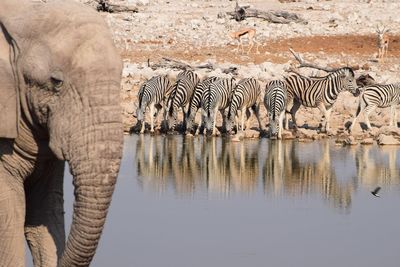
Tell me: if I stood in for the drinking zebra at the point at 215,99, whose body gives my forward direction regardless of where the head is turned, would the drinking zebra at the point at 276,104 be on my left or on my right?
on my left

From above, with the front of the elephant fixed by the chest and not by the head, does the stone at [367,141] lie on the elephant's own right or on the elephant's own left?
on the elephant's own left

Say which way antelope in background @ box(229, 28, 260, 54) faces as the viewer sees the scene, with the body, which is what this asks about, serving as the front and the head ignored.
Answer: to the viewer's left

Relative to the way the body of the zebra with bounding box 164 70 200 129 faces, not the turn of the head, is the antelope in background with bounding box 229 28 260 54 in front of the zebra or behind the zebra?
behind

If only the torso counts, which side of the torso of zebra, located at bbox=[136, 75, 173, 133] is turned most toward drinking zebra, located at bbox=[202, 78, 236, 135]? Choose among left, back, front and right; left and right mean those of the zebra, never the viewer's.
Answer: left

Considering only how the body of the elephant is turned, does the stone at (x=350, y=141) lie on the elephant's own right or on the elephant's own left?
on the elephant's own left

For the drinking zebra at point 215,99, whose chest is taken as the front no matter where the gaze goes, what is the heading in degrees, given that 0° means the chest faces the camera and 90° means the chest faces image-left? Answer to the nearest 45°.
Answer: approximately 45°

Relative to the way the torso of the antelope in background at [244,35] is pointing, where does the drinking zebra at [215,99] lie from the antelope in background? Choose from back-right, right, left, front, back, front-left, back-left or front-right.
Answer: left

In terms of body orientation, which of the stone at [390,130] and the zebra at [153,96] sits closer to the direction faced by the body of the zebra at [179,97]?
the zebra
